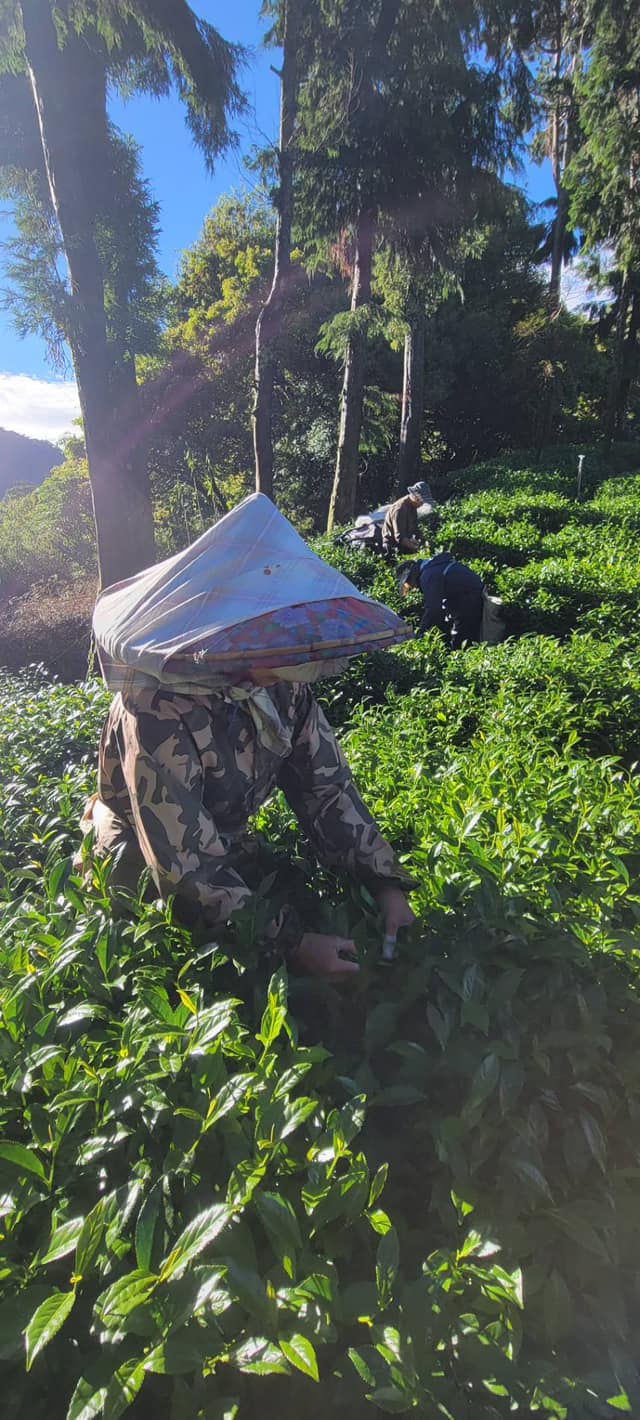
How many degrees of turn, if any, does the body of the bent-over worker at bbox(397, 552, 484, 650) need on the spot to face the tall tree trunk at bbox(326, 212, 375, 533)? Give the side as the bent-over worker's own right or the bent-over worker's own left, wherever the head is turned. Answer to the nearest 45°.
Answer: approximately 90° to the bent-over worker's own right

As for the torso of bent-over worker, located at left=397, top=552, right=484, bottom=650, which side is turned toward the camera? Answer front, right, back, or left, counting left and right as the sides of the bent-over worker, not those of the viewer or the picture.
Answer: left

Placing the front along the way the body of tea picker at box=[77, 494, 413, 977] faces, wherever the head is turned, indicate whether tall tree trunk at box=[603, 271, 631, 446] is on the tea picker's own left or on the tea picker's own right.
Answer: on the tea picker's own left

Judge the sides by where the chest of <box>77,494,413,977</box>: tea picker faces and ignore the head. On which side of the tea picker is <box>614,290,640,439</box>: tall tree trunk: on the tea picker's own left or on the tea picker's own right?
on the tea picker's own left

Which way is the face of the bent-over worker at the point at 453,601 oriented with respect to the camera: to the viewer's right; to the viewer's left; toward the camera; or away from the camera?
to the viewer's left

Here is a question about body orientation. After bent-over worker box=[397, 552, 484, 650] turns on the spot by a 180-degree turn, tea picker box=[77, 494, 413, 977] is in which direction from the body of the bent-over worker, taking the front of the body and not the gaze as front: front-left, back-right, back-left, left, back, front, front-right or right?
right

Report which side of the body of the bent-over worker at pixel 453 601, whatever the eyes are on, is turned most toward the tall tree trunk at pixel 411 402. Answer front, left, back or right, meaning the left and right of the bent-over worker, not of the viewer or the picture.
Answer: right

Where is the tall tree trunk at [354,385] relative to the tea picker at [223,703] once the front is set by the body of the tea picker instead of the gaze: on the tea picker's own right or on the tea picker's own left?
on the tea picker's own left

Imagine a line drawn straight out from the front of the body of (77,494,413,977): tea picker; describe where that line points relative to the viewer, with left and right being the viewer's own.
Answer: facing the viewer and to the right of the viewer

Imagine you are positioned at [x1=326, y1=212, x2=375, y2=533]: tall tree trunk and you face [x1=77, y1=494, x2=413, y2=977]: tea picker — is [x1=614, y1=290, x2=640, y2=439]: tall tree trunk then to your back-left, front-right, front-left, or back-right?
back-left
